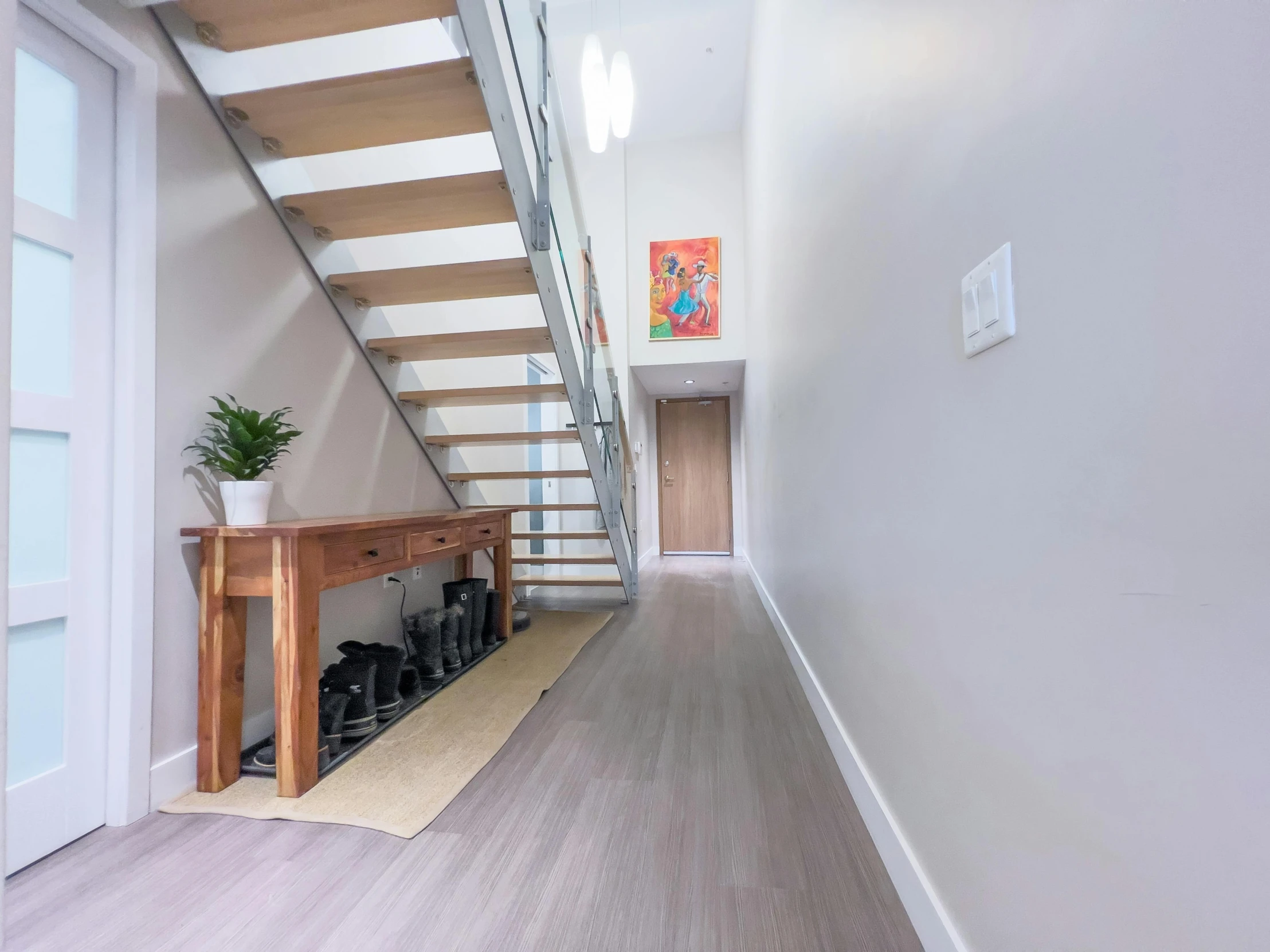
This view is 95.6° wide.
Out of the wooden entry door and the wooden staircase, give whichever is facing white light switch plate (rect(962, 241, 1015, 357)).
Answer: the wooden entry door

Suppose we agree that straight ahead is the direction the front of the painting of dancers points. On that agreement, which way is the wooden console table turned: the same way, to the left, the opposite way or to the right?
to the left

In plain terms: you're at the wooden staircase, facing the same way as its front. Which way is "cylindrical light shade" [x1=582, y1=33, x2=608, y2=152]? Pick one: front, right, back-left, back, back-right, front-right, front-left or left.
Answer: front

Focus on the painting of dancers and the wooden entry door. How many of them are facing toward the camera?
2

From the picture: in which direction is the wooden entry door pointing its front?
toward the camera

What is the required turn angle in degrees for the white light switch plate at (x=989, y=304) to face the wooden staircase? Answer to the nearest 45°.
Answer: approximately 45° to its right

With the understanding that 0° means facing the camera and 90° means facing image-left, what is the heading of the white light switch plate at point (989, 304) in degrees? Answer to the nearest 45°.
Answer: approximately 45°

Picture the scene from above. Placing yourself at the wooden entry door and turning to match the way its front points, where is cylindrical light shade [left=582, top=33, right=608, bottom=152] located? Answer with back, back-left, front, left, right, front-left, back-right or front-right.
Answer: front

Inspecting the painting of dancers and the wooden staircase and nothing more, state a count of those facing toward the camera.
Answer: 1

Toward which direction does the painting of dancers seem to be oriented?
toward the camera

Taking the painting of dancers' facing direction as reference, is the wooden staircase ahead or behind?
ahead

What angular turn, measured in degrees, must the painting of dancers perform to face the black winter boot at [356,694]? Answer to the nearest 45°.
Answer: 0° — it already faces it

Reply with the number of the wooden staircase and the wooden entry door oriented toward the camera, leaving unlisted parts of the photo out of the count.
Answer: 1

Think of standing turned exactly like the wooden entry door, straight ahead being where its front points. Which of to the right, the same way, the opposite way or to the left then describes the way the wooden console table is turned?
to the left

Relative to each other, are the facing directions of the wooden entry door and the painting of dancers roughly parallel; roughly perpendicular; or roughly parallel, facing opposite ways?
roughly parallel

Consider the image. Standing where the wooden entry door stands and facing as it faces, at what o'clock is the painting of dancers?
The painting of dancers is roughly at 12 o'clock from the wooden entry door.

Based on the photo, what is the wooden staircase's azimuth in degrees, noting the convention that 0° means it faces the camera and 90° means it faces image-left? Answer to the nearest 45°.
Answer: approximately 225°
